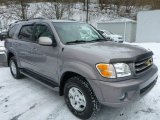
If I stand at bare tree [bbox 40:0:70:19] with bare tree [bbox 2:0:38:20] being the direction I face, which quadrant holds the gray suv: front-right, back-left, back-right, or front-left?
back-left

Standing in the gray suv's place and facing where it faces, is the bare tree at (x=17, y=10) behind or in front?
behind

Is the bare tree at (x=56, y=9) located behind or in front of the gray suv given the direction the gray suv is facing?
behind

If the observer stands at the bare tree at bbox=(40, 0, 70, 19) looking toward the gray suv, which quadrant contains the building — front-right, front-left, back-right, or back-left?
front-left

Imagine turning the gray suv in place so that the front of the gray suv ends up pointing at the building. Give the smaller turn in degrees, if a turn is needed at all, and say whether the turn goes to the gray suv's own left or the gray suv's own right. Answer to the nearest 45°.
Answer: approximately 135° to the gray suv's own left

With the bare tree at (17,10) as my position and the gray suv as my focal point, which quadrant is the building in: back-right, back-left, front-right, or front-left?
front-left
